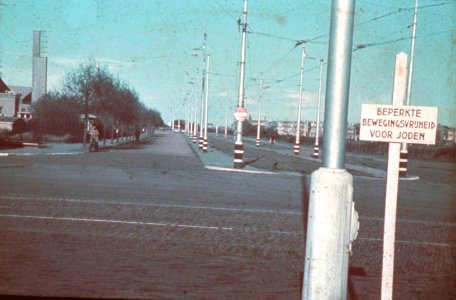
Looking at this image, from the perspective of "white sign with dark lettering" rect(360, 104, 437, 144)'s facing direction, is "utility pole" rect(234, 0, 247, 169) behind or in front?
behind

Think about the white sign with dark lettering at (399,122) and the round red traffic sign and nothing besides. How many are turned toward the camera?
2

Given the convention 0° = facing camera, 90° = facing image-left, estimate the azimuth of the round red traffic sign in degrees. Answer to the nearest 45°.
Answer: approximately 0°

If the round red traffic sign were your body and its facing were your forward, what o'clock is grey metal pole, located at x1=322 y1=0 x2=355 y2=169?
The grey metal pole is roughly at 12 o'clock from the round red traffic sign.

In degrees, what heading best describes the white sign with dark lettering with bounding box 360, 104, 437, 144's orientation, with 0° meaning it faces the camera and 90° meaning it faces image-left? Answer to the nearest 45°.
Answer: approximately 0°

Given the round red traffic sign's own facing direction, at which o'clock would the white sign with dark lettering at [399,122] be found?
The white sign with dark lettering is roughly at 12 o'clock from the round red traffic sign.

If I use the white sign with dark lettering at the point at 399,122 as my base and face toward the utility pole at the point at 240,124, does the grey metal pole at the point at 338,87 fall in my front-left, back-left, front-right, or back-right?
back-left

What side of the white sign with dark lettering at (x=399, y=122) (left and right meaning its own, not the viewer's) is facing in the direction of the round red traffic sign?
back
